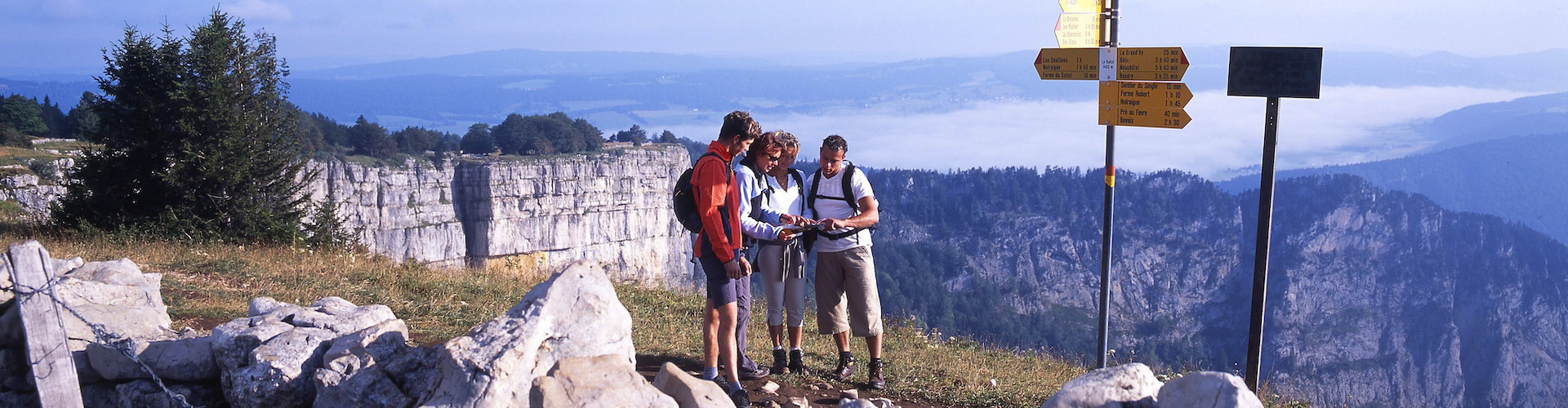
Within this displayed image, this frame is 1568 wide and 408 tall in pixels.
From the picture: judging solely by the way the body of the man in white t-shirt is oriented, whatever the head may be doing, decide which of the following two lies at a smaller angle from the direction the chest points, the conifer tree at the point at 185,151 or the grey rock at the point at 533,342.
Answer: the grey rock

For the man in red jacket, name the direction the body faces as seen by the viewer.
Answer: to the viewer's right

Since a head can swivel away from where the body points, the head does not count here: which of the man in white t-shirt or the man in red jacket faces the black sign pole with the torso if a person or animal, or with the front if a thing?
the man in red jacket

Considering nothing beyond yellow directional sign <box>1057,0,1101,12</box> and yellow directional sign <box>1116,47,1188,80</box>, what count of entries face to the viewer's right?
0

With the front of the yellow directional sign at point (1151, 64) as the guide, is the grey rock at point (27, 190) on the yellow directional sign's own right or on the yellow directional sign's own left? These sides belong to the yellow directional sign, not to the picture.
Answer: on the yellow directional sign's own right

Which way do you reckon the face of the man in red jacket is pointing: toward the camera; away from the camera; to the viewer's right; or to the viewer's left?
to the viewer's right

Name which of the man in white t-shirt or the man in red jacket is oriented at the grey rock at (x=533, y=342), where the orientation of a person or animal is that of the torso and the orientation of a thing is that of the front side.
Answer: the man in white t-shirt

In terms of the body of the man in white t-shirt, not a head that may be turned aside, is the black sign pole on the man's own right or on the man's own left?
on the man's own left

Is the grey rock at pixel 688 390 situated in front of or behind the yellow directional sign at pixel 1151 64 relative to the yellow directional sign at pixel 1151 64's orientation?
in front
